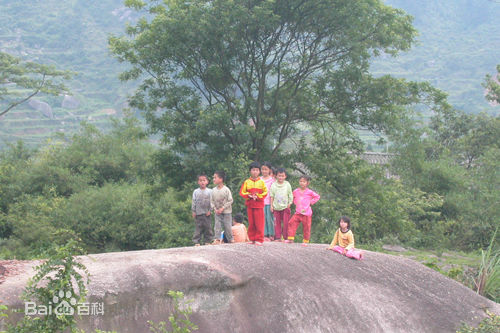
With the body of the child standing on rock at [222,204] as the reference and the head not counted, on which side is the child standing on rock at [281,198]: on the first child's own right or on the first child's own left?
on the first child's own left

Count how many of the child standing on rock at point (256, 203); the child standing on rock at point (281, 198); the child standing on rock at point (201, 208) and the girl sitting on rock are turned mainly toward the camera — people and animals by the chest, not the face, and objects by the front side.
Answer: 4

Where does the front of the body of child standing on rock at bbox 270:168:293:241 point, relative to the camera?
toward the camera

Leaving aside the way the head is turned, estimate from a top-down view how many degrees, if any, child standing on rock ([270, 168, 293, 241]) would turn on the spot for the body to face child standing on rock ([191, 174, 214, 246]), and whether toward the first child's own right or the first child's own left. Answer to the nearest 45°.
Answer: approximately 90° to the first child's own right

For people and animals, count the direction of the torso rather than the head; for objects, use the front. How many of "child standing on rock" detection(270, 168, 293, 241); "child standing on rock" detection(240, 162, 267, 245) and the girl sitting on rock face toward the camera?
3

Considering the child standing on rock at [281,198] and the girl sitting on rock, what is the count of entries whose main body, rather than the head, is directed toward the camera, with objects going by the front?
2

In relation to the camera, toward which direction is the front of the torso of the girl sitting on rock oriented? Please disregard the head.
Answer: toward the camera

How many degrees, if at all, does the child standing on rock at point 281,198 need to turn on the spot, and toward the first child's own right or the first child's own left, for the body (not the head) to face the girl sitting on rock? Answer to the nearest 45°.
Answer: approximately 45° to the first child's own left

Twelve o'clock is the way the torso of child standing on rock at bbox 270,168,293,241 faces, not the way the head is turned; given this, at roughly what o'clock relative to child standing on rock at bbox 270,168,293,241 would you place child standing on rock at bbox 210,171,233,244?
child standing on rock at bbox 210,171,233,244 is roughly at 3 o'clock from child standing on rock at bbox 270,168,293,241.

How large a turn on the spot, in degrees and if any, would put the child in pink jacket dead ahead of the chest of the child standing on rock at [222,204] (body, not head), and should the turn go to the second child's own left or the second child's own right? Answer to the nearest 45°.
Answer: approximately 135° to the second child's own left

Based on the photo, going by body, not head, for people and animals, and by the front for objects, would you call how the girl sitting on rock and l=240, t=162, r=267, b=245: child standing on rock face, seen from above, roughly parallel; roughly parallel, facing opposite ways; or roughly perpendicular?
roughly parallel

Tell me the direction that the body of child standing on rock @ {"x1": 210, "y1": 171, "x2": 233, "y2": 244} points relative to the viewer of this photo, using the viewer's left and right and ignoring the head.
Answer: facing the viewer and to the left of the viewer

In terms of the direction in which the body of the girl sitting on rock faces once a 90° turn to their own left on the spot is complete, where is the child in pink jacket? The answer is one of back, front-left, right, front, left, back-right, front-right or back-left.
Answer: back-left

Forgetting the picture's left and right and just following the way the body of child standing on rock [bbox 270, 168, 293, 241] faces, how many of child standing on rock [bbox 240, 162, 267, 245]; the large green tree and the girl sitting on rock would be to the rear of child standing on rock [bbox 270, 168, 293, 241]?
1
